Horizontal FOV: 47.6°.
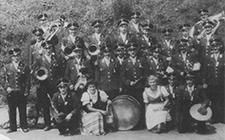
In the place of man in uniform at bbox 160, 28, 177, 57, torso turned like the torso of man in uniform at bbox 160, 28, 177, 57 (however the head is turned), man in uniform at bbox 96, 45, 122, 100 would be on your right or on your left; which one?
on your right

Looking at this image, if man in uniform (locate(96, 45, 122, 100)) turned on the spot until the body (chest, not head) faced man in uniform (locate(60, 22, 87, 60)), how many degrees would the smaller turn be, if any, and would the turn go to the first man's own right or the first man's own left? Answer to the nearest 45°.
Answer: approximately 135° to the first man's own right

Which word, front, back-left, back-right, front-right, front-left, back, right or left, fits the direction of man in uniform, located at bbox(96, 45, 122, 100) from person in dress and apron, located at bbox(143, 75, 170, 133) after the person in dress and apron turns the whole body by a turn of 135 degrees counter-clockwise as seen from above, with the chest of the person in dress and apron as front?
back-left

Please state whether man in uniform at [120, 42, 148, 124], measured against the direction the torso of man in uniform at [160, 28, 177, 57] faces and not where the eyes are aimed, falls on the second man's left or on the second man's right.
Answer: on the second man's right

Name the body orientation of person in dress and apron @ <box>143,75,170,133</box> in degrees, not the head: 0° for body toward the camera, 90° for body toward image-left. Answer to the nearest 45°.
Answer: approximately 0°

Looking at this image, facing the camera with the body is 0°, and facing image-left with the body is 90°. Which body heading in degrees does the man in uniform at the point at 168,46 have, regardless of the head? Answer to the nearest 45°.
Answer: approximately 0°

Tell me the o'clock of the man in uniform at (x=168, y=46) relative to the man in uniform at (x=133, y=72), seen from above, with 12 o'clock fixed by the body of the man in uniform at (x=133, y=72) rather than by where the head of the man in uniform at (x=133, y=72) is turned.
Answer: the man in uniform at (x=168, y=46) is roughly at 8 o'clock from the man in uniform at (x=133, y=72).

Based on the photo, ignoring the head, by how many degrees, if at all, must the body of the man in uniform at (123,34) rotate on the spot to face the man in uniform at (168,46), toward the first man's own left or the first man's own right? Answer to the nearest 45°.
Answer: approximately 90° to the first man's own left
